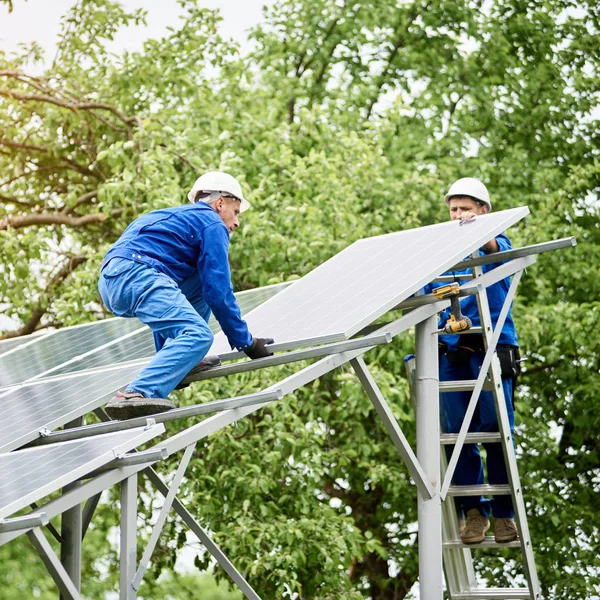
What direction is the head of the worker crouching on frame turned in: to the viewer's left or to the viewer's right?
to the viewer's right

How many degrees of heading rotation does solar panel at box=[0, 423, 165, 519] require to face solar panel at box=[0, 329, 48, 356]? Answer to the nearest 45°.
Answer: approximately 135° to its right

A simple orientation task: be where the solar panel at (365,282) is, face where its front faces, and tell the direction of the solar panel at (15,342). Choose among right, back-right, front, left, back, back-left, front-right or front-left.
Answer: right

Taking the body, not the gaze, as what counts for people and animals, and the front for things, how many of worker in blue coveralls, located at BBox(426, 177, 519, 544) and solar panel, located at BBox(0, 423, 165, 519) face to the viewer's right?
0

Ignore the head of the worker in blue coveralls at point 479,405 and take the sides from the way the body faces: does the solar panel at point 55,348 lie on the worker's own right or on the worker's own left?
on the worker's own right

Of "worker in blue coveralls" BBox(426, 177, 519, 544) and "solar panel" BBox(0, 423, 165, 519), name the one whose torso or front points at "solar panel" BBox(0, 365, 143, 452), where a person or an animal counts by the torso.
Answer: the worker in blue coveralls

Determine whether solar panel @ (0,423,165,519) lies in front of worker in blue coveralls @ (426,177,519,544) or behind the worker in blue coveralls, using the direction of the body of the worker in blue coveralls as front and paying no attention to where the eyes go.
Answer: in front

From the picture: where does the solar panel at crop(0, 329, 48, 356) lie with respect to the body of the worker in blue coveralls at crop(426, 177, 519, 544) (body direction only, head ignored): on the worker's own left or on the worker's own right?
on the worker's own right

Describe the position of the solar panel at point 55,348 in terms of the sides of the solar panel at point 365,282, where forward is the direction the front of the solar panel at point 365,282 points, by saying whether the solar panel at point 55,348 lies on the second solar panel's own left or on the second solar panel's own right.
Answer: on the second solar panel's own right

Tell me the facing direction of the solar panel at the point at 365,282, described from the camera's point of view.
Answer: facing the viewer and to the left of the viewer

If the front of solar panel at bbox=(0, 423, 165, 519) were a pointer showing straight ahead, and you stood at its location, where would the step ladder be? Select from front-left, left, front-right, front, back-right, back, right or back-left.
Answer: back

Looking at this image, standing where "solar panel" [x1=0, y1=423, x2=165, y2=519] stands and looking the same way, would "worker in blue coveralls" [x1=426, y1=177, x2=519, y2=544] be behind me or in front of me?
behind

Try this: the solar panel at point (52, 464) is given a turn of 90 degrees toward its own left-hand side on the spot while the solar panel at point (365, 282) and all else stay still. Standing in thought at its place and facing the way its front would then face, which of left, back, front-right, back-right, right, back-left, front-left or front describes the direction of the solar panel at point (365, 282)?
left

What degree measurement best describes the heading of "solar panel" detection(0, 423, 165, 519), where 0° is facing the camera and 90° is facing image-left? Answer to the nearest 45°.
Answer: approximately 45°
